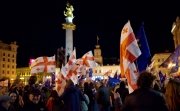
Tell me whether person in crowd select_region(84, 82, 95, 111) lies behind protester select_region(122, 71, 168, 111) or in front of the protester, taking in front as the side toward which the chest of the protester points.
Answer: in front

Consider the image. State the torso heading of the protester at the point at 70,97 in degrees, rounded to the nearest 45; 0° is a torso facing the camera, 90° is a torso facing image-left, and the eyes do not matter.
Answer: approximately 180°

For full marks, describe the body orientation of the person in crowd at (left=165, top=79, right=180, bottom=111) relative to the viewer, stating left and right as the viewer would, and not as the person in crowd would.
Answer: facing away from the viewer

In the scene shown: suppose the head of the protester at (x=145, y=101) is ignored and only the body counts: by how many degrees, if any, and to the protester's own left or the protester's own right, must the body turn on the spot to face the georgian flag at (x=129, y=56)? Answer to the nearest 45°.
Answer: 0° — they already face it

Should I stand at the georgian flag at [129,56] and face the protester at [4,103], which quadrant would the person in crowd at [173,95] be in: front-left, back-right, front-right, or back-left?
front-left

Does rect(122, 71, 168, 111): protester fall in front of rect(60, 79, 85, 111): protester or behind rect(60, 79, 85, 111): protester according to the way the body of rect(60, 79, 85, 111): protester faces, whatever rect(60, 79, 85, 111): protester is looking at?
behind

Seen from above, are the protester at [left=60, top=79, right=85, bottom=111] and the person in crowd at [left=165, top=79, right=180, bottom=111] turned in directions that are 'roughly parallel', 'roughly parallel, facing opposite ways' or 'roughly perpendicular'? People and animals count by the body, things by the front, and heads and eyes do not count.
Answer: roughly parallel

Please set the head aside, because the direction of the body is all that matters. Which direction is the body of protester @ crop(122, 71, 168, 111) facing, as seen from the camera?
away from the camera

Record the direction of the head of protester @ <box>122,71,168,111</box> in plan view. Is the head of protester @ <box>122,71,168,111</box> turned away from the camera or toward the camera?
away from the camera
